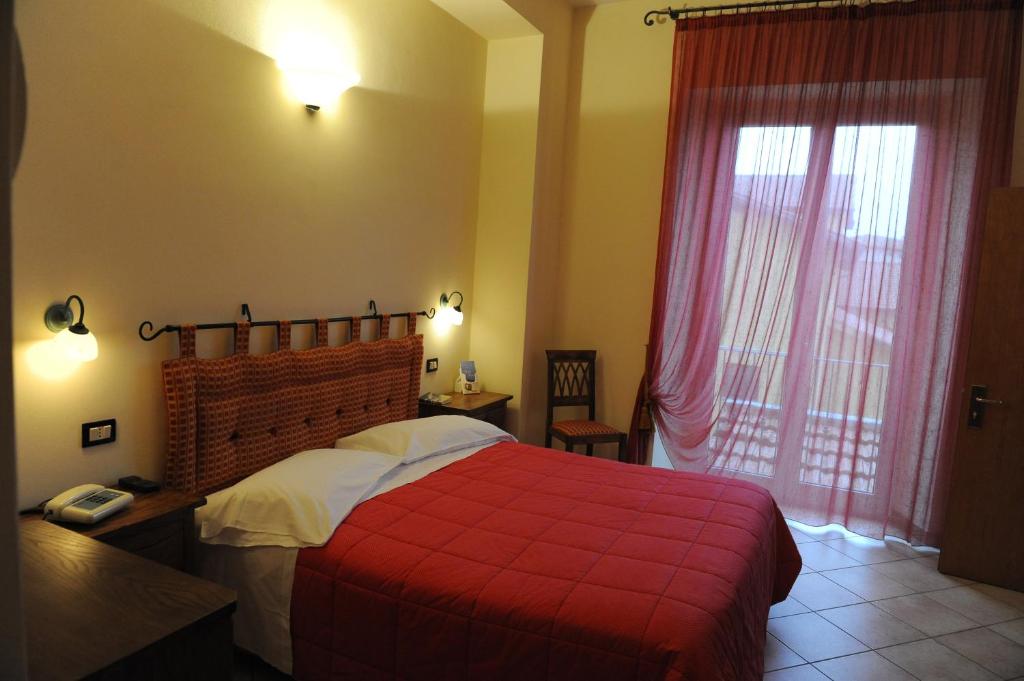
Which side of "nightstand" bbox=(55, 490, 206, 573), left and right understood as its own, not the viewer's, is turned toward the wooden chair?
left

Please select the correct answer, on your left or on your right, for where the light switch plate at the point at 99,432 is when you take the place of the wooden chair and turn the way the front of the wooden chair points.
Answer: on your right

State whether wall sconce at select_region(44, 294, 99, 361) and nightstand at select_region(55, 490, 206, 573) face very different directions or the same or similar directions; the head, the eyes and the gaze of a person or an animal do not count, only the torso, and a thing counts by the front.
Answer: same or similar directions

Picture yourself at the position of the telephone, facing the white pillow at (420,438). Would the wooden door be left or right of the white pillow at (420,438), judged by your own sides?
right

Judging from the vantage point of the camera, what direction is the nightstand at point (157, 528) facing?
facing the viewer and to the right of the viewer

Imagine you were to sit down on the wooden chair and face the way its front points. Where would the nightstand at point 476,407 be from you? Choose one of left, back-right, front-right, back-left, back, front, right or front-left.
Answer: right

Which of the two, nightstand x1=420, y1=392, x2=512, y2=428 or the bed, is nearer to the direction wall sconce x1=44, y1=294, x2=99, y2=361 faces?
the bed

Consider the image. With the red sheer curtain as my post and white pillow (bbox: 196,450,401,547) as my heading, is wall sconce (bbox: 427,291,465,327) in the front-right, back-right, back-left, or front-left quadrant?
front-right

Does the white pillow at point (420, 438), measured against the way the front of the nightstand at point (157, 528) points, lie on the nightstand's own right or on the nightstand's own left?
on the nightstand's own left
